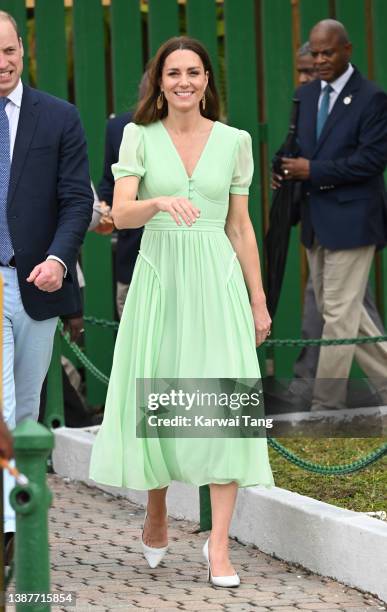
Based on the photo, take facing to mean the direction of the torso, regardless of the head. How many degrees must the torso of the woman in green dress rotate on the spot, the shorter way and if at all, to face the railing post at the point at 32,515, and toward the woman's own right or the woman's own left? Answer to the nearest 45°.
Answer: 0° — they already face it

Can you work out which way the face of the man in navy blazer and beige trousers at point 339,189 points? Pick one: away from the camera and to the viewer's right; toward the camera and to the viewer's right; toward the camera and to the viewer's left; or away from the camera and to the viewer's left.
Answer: toward the camera and to the viewer's left

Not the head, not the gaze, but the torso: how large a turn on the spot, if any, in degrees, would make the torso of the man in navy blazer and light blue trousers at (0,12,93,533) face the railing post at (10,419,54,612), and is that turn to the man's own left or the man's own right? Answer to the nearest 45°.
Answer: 0° — they already face it

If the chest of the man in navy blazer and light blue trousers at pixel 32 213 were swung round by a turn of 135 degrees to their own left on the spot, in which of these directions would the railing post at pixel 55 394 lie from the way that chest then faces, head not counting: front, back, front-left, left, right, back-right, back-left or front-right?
front-left

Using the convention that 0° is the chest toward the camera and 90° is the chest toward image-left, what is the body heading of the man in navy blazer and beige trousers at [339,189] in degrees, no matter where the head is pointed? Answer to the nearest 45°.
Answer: approximately 45°

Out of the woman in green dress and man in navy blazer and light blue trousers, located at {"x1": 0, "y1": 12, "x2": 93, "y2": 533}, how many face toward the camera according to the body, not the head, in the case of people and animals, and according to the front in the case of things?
2

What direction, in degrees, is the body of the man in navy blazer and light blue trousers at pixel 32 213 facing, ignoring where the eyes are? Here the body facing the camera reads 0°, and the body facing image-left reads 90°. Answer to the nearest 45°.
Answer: approximately 0°

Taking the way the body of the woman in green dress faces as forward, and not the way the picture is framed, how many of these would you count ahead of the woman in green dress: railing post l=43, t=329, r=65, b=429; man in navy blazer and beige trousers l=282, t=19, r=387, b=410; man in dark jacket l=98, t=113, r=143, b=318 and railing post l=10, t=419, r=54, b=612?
1

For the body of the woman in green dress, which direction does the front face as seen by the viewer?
toward the camera
